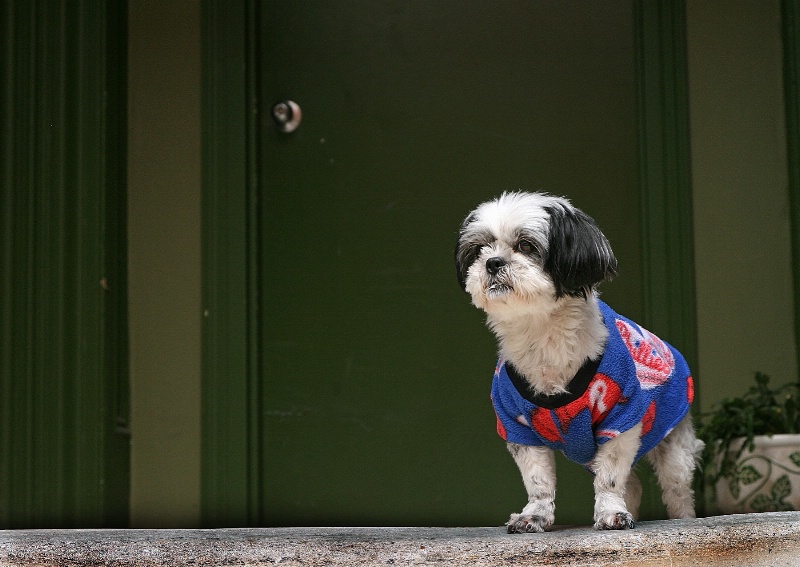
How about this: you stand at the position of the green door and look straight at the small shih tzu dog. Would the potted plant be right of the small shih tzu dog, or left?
left

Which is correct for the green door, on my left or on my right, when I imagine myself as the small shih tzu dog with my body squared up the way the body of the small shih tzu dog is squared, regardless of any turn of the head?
on my right

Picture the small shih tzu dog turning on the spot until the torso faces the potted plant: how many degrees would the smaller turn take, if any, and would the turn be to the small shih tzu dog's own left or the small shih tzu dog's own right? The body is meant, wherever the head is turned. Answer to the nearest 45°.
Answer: approximately 180°

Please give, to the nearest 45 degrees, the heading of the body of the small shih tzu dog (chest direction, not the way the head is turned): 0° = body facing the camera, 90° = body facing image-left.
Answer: approximately 45°

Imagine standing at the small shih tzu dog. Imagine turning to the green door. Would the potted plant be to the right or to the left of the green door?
right
